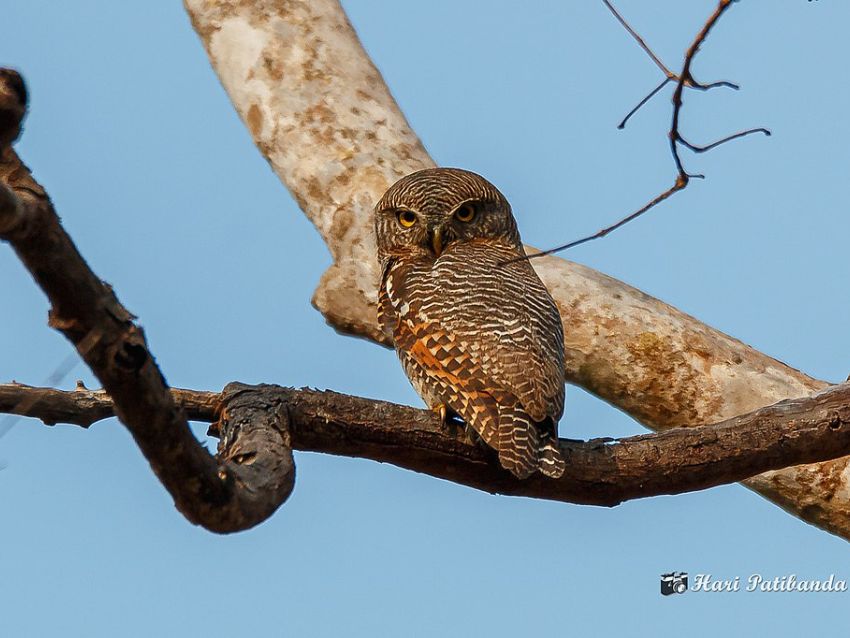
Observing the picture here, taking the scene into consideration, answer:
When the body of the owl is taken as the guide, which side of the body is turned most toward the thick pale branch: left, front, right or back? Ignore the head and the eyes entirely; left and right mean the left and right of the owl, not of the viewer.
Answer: front

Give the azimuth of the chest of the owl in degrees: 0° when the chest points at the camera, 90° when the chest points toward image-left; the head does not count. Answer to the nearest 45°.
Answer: approximately 135°
